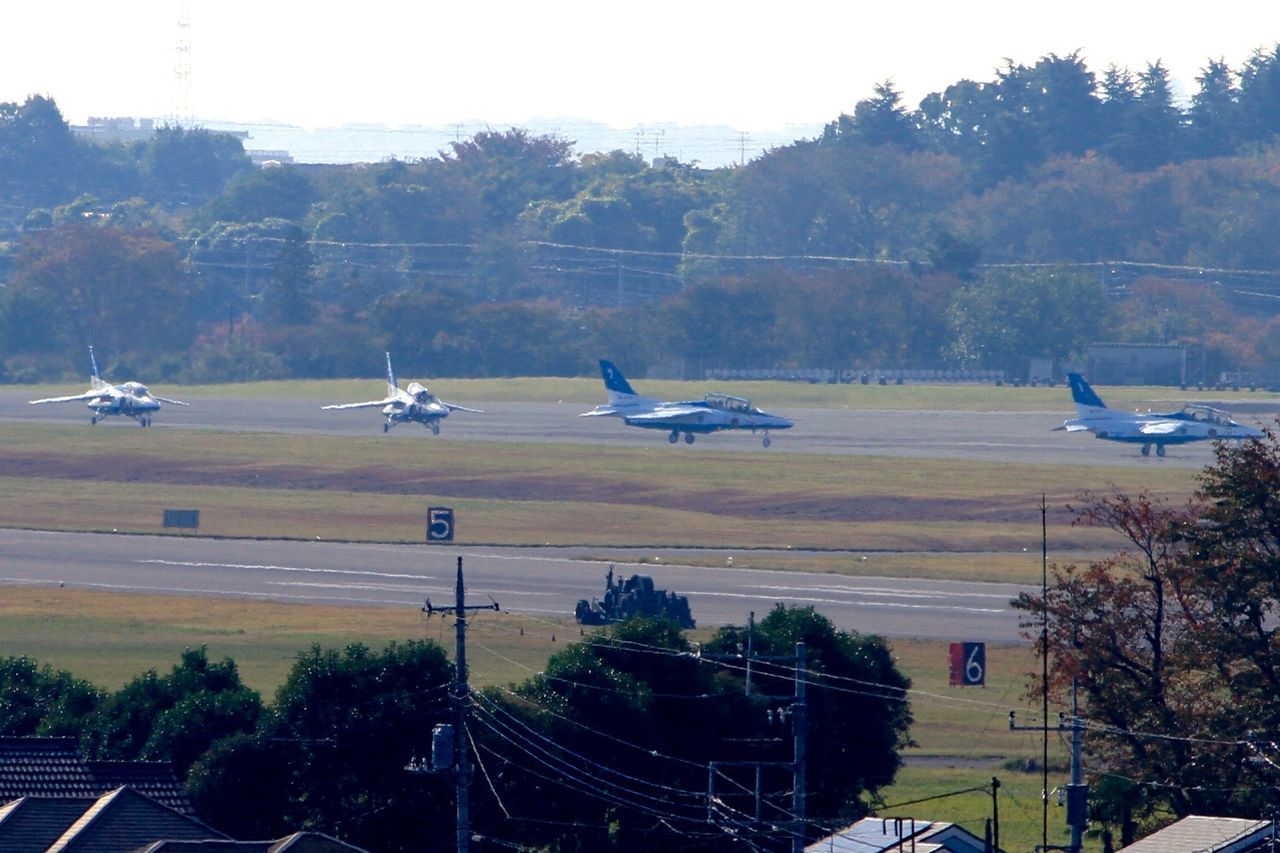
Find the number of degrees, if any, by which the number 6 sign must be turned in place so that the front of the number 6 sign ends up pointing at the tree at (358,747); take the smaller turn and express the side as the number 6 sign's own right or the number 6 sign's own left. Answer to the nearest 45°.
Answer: approximately 45° to the number 6 sign's own right

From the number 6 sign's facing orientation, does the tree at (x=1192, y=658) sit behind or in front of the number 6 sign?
in front

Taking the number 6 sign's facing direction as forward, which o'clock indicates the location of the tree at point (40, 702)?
The tree is roughly at 2 o'clock from the number 6 sign.

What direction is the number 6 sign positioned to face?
toward the camera

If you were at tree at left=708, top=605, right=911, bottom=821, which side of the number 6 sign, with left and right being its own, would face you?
front

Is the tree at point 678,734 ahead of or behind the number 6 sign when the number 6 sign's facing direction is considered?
ahead
